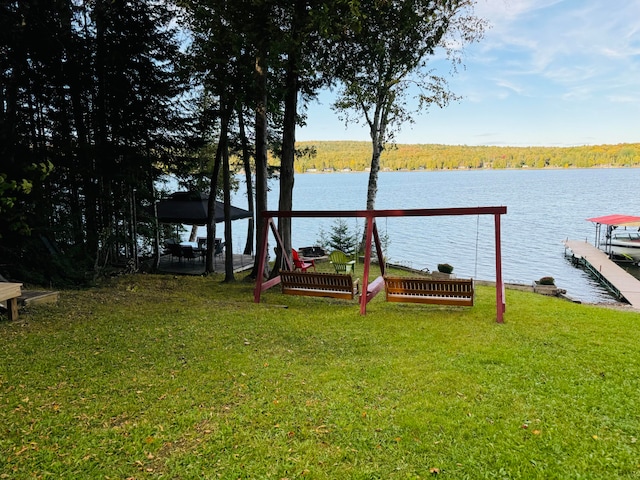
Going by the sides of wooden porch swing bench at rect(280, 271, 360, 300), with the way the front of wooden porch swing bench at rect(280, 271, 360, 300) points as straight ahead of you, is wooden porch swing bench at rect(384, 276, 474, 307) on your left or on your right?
on your right

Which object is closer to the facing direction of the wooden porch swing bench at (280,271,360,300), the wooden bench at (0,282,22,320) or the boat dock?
the boat dock

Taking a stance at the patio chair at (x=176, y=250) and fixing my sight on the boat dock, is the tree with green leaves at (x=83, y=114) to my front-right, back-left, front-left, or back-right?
back-right

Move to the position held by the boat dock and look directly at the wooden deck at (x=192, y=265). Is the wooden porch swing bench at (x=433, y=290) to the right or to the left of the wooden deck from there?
left

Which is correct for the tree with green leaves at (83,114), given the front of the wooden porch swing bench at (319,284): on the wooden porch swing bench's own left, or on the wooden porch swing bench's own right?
on the wooden porch swing bench's own left

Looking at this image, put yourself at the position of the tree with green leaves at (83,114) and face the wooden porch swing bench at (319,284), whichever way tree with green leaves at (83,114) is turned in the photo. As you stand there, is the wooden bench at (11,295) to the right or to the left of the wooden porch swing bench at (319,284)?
right

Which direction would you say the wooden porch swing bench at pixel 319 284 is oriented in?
away from the camera

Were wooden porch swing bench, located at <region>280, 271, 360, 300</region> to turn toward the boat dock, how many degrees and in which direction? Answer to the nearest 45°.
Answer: approximately 45° to its right

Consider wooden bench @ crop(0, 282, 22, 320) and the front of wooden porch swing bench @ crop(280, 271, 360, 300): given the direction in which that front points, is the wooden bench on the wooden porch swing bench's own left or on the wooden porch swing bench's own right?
on the wooden porch swing bench's own left
